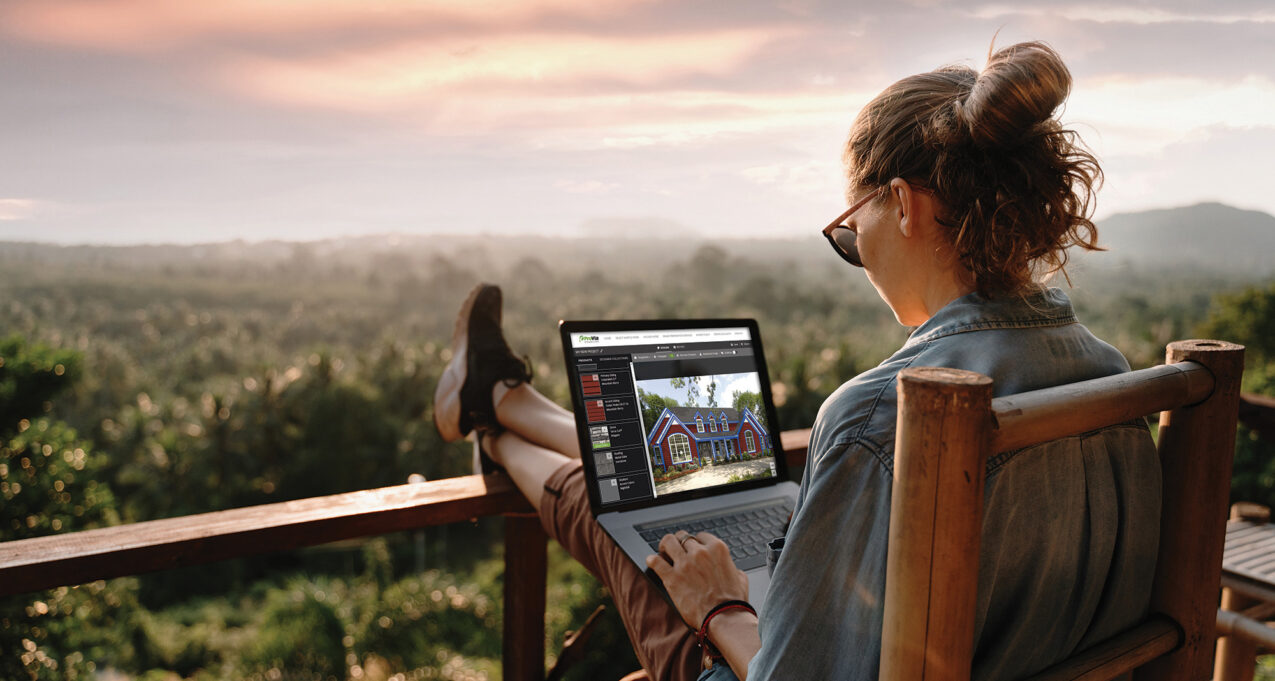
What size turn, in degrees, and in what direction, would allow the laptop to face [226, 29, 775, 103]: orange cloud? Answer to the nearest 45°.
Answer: approximately 135° to its left

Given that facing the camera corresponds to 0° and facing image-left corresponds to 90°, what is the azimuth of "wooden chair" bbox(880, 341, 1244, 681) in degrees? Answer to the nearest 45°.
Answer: approximately 135°

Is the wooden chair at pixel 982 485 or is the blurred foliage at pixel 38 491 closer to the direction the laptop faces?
the wooden chair

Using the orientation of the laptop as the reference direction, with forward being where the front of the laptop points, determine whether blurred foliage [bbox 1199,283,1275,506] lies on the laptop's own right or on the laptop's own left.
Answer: on the laptop's own left

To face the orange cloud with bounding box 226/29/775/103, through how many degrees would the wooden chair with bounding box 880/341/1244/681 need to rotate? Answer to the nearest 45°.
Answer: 0° — it already faces it

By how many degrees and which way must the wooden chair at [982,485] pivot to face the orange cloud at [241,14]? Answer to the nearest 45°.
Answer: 0° — it already faces it

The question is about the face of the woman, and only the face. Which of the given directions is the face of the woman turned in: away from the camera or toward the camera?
away from the camera

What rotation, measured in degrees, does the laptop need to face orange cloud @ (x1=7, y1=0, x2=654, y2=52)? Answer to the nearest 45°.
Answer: approximately 180°

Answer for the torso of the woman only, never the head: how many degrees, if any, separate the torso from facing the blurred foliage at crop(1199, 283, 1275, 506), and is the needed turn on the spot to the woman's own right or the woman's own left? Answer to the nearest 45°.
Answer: approximately 90° to the woman's own right

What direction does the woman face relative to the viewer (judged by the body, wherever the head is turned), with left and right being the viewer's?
facing away from the viewer and to the left of the viewer
